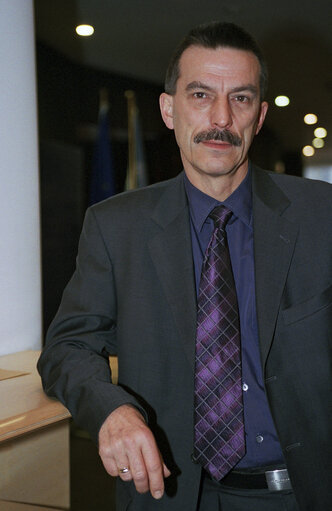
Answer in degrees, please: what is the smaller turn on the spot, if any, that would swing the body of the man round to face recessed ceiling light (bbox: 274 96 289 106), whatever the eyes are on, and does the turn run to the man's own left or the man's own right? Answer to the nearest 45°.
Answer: approximately 180°

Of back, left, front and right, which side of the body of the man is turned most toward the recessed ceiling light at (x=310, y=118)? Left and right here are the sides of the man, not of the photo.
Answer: back

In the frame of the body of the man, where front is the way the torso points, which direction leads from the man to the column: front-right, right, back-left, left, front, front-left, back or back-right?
back-right

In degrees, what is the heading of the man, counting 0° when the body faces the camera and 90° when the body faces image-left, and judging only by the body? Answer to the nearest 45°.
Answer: approximately 0°

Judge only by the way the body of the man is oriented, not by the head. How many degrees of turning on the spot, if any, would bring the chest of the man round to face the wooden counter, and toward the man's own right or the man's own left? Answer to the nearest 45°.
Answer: approximately 90° to the man's own right

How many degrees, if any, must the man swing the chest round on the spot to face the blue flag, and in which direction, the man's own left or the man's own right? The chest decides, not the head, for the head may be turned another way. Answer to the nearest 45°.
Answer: approximately 180°

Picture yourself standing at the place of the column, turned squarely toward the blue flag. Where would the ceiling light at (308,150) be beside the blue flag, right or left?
right

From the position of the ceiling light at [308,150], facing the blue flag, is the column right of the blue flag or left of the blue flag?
left
